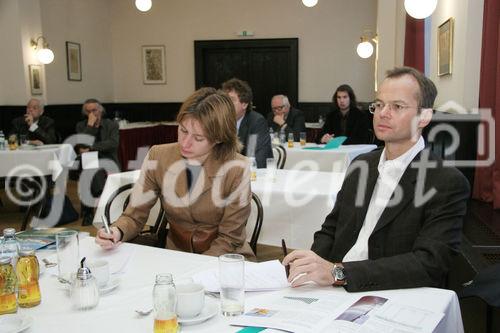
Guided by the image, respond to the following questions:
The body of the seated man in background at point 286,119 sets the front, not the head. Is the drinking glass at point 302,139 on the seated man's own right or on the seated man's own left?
on the seated man's own left

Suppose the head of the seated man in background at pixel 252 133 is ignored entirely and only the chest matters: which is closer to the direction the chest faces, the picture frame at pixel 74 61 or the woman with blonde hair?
the woman with blonde hair

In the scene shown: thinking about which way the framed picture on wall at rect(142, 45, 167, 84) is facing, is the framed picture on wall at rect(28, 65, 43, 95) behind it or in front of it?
in front

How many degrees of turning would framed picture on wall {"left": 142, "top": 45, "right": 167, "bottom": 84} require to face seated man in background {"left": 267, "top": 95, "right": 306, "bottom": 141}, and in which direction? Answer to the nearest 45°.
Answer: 0° — it already faces them

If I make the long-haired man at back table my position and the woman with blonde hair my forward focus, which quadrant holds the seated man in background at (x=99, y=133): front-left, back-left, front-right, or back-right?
front-right

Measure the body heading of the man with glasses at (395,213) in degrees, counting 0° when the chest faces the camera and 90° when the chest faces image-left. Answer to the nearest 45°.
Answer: approximately 45°

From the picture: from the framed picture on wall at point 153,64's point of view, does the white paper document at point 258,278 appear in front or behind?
in front

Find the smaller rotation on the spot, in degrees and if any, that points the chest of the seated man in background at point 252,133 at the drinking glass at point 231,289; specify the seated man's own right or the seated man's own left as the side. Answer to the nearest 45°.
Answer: approximately 45° to the seated man's own left

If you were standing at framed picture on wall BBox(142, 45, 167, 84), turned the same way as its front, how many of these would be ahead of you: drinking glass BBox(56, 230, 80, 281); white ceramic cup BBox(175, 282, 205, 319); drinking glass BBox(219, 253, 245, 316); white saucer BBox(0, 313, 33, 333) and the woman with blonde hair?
5

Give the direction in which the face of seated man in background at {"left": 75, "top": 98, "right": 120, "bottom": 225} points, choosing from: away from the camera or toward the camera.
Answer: toward the camera

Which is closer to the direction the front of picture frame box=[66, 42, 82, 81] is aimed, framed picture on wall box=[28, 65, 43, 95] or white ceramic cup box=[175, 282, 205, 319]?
the white ceramic cup

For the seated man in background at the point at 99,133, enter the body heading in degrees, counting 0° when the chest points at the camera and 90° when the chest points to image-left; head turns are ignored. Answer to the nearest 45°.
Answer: approximately 45°

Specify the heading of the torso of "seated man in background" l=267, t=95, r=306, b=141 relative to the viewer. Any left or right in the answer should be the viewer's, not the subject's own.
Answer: facing the viewer and to the left of the viewer

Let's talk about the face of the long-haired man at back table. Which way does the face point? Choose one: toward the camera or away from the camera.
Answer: toward the camera

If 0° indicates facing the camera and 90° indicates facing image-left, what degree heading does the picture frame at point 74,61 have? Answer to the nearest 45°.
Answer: approximately 315°

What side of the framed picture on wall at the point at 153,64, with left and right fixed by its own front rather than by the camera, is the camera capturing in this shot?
front
